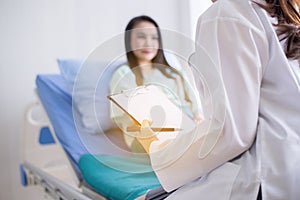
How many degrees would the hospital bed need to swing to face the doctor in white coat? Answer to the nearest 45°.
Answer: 0° — it already faces them

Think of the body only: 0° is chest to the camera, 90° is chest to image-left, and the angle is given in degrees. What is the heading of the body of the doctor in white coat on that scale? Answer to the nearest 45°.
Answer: approximately 135°

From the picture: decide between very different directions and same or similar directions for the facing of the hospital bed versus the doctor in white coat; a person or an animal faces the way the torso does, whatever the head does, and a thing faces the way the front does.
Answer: very different directions

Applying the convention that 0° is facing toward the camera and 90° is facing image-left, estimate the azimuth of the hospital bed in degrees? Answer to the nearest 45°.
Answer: approximately 315°
